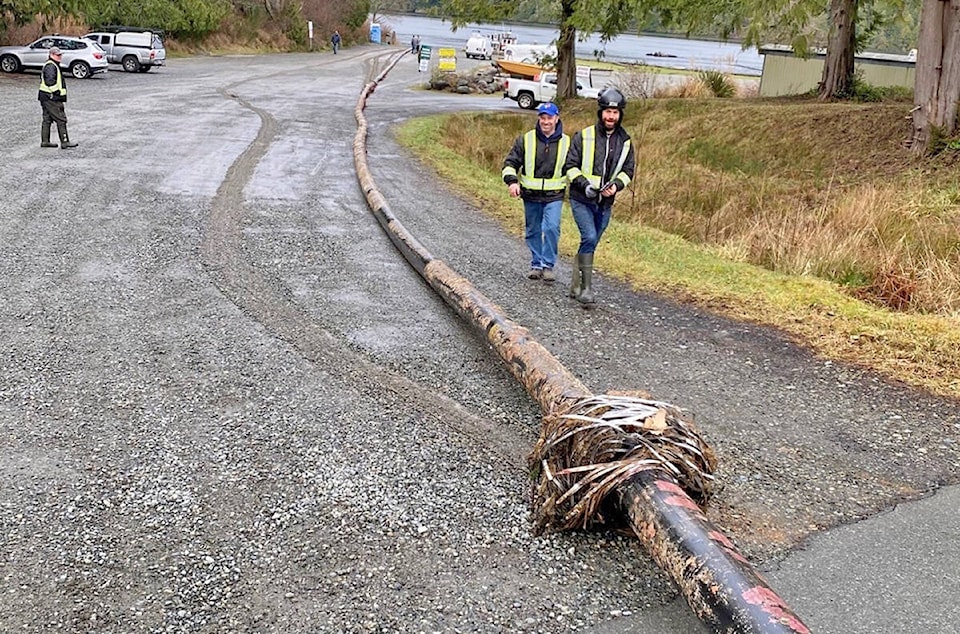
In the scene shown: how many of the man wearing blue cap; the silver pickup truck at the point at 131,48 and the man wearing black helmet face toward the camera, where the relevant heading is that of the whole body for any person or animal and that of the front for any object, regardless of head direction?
2

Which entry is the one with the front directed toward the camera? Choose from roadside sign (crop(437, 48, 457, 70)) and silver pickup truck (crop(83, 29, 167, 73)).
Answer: the roadside sign

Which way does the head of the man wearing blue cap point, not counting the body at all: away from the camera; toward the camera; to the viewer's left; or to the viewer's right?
toward the camera

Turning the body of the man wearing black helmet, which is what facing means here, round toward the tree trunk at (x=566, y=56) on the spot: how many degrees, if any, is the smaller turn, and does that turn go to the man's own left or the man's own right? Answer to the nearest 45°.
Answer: approximately 180°

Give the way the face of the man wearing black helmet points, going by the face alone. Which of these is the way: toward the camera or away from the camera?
toward the camera

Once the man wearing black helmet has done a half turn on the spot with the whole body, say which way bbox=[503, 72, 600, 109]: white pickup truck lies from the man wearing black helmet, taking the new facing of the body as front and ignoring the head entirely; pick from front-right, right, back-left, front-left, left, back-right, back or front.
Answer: front

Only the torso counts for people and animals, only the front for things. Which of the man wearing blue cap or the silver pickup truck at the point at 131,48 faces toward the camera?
the man wearing blue cap

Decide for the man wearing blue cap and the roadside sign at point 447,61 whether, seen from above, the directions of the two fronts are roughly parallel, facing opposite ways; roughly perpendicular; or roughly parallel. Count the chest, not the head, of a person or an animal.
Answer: roughly parallel

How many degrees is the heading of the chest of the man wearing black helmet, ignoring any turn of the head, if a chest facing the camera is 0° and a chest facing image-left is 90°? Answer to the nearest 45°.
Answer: approximately 0°

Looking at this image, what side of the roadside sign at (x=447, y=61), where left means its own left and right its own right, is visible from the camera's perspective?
front

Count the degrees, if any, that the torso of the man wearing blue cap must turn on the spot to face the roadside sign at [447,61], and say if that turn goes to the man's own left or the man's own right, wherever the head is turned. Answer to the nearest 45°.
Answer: approximately 180°

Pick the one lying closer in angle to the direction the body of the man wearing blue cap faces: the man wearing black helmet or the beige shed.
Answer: the man wearing black helmet

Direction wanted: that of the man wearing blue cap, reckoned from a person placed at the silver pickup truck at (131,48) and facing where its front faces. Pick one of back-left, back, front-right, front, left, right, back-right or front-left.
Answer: back-left

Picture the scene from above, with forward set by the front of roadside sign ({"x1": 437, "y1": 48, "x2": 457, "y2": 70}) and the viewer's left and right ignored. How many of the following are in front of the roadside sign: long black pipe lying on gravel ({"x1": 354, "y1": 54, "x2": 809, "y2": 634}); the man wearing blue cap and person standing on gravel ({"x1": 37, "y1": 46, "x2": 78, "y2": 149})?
3

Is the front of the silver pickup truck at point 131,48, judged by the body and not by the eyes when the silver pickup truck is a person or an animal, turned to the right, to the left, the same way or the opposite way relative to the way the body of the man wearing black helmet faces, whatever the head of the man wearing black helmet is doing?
to the right
